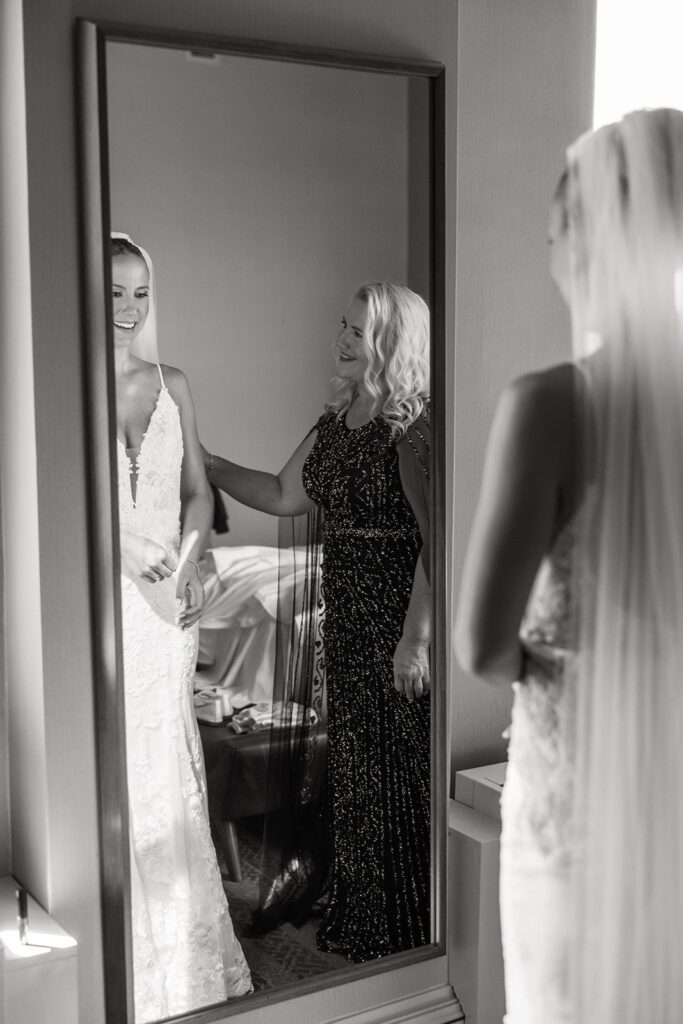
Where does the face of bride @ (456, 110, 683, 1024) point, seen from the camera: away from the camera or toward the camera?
away from the camera

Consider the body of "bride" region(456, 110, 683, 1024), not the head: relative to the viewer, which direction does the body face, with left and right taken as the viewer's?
facing away from the viewer and to the left of the viewer

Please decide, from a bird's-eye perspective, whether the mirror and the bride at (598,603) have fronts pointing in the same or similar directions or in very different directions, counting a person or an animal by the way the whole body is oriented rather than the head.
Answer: very different directions

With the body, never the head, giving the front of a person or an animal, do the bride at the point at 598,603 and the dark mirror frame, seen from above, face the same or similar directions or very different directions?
very different directions

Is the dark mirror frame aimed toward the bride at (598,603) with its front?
yes

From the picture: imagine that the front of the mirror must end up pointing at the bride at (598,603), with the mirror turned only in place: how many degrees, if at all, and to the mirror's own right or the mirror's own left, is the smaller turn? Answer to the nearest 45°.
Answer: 0° — it already faces them
